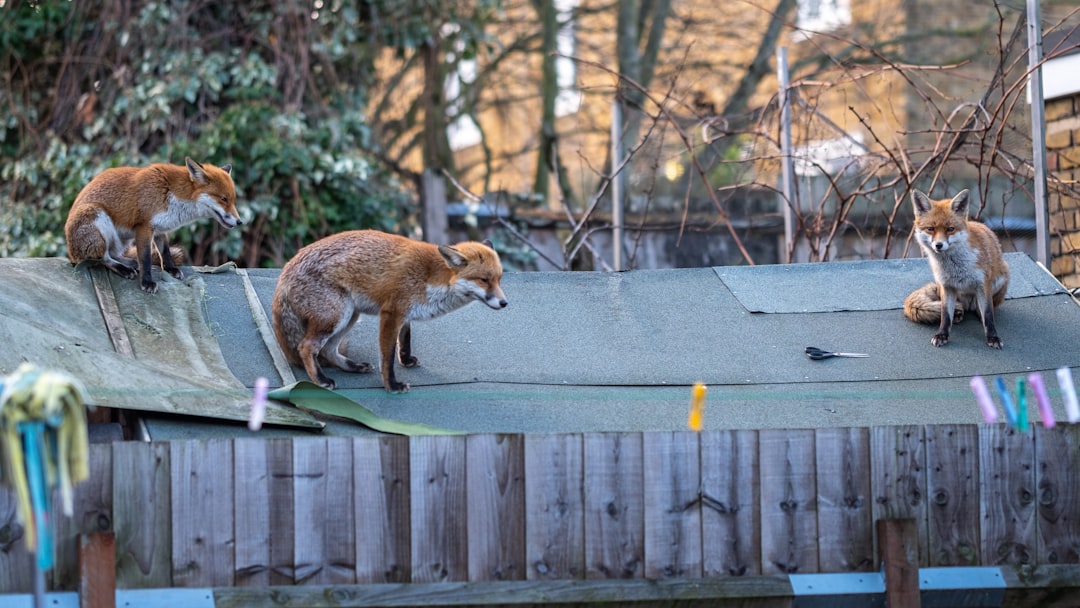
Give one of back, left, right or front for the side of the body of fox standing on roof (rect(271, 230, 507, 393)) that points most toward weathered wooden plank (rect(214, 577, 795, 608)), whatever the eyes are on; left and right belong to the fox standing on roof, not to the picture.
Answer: right

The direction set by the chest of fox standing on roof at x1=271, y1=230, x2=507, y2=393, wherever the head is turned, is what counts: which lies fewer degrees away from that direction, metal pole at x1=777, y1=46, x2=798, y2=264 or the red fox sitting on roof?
the red fox sitting on roof

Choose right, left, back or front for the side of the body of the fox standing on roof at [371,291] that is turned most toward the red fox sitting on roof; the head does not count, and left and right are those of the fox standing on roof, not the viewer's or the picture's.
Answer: front

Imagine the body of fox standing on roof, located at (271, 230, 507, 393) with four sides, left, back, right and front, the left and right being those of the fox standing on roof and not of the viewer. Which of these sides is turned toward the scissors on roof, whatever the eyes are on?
front

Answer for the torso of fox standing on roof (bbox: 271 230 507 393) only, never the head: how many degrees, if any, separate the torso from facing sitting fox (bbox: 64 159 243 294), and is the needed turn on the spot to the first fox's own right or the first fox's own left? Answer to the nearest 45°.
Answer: approximately 135° to the first fox's own left

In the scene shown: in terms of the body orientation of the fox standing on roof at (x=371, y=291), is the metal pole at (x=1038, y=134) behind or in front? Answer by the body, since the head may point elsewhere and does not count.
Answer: in front

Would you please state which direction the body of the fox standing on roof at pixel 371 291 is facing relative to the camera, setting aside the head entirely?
to the viewer's right
